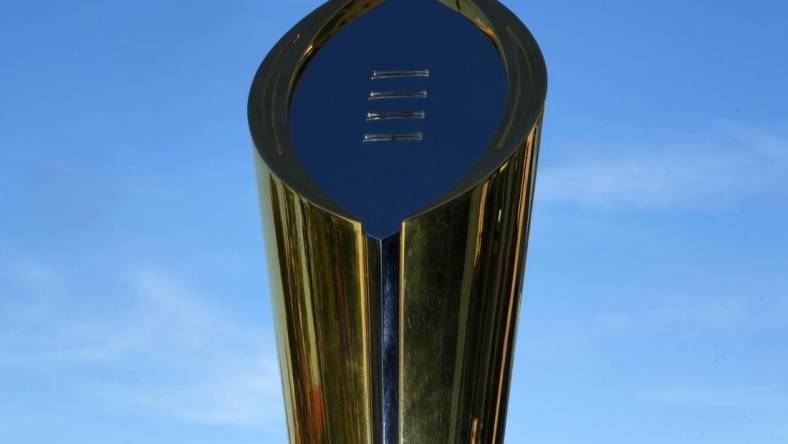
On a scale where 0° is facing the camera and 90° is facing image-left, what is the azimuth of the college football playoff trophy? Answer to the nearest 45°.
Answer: approximately 0°
